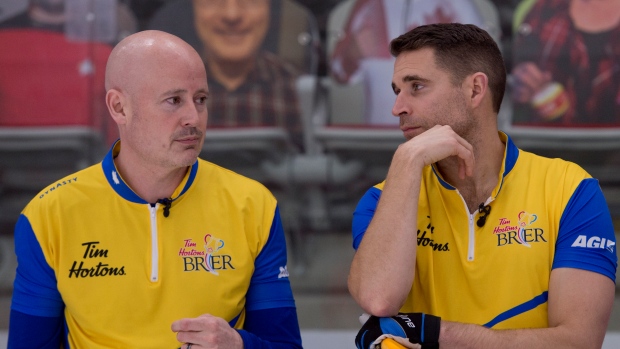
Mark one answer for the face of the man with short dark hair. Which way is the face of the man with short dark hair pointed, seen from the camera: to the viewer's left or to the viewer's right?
to the viewer's left

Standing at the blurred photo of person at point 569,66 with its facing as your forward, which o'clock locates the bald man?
The bald man is roughly at 1 o'clock from the blurred photo of person.

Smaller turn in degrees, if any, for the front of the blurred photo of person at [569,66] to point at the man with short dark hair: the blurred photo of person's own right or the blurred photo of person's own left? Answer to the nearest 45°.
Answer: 0° — it already faces them

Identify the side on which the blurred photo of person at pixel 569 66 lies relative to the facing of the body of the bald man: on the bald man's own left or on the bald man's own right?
on the bald man's own left

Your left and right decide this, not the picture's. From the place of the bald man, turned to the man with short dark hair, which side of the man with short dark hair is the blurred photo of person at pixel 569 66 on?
left

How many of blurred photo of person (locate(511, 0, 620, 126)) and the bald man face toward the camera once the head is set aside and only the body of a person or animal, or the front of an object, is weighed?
2

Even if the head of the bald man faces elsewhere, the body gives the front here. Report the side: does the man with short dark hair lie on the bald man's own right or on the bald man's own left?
on the bald man's own left

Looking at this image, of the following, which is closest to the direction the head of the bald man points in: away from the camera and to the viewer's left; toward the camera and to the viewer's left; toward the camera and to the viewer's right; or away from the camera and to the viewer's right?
toward the camera and to the viewer's right

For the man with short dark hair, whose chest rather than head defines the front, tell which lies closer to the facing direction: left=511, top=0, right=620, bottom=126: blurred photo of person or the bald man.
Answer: the bald man
